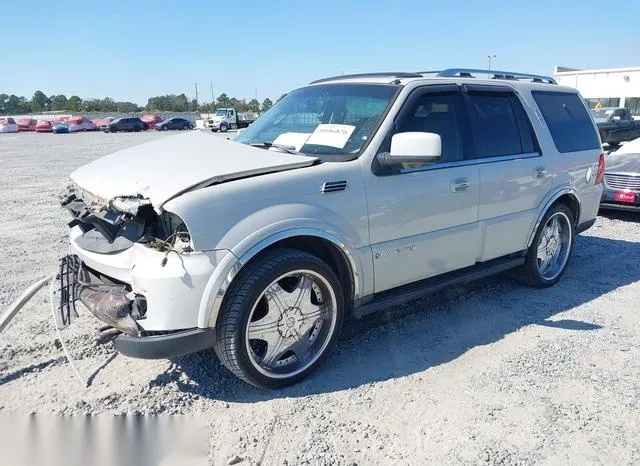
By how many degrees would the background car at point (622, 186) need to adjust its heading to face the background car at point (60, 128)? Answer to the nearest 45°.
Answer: approximately 135° to its right

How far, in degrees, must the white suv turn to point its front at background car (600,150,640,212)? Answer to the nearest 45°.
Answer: approximately 180°

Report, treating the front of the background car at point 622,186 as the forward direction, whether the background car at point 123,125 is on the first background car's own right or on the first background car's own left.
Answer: on the first background car's own right

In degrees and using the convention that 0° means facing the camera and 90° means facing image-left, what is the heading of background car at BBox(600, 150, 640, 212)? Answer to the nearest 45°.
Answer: approximately 0°
